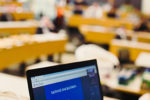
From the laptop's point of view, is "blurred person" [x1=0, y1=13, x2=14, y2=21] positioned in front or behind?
behind

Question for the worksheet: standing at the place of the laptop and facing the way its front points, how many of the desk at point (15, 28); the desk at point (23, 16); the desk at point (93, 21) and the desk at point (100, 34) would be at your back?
4

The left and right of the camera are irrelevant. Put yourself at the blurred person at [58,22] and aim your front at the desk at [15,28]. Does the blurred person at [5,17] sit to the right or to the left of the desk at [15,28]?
right

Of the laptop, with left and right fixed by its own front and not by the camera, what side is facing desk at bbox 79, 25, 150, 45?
back

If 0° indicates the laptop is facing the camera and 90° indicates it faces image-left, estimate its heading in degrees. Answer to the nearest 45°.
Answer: approximately 0°

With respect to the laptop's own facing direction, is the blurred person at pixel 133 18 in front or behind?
behind

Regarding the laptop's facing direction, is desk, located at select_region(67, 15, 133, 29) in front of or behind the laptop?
behind

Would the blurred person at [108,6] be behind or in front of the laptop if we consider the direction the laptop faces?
behind

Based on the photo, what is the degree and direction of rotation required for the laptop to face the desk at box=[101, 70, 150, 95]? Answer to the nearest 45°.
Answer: approximately 135° to its left

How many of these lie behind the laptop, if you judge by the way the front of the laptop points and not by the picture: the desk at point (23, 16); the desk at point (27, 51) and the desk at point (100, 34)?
3

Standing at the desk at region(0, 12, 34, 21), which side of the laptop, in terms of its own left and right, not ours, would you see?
back

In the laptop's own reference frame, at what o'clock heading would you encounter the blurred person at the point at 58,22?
The blurred person is roughly at 6 o'clock from the laptop.
